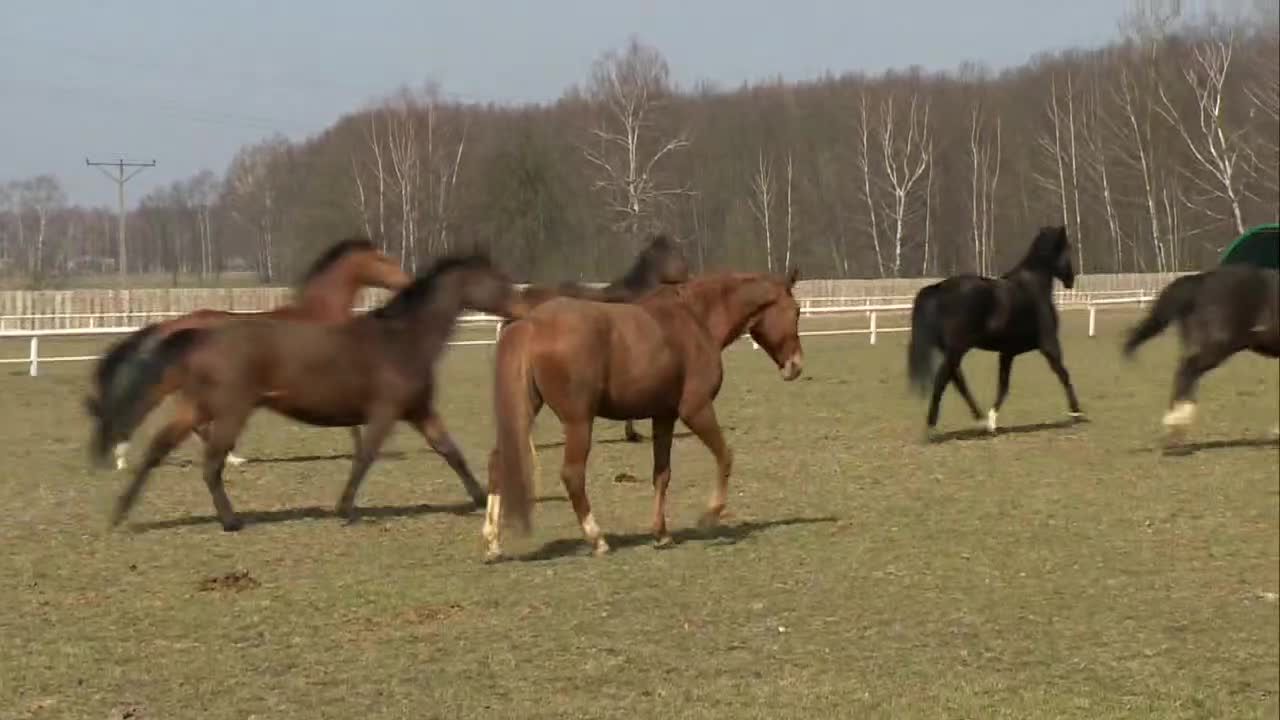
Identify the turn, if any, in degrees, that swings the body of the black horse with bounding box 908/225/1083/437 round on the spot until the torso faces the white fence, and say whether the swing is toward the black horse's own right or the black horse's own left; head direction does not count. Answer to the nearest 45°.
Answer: approximately 45° to the black horse's own left

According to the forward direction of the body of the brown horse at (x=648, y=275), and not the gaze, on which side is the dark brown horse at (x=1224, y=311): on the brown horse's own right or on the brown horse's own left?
on the brown horse's own right

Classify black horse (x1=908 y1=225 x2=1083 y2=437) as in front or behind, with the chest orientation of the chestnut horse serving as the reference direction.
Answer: in front

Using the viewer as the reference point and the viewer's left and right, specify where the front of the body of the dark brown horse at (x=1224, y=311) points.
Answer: facing to the right of the viewer

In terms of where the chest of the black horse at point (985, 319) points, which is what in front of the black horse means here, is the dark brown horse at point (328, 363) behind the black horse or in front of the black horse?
behind

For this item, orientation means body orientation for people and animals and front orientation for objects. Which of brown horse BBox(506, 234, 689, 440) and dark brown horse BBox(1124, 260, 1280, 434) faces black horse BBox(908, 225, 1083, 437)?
the brown horse

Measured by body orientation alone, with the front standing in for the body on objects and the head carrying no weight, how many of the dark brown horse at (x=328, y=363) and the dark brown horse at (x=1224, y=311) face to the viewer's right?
2

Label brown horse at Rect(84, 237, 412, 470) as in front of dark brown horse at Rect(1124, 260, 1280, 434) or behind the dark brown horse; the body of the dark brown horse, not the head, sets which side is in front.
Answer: behind

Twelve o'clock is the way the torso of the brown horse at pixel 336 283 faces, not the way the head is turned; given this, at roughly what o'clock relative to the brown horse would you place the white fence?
The white fence is roughly at 10 o'clock from the brown horse.

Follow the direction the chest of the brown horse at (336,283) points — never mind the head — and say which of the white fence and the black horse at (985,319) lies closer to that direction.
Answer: the black horse

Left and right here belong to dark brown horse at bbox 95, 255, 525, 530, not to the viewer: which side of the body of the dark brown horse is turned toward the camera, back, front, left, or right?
right

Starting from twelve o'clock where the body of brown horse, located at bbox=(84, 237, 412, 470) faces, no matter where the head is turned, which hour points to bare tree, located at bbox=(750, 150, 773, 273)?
The bare tree is roughly at 10 o'clock from the brown horse.

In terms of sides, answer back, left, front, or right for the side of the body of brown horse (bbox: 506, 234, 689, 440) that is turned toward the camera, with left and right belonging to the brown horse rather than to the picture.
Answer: right
